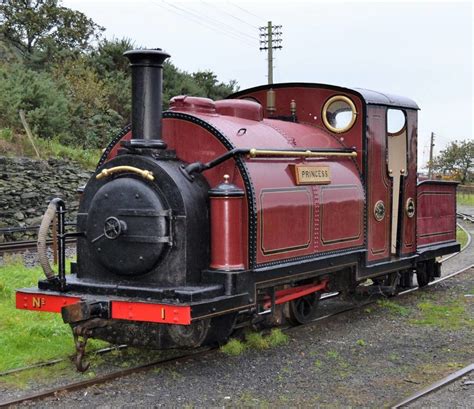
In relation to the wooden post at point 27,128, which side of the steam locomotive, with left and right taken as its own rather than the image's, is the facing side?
right

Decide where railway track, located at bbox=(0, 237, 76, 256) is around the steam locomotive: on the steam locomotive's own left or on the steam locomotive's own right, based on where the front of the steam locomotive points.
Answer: on the steam locomotive's own right

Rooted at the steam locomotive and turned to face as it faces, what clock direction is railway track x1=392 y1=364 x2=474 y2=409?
The railway track is roughly at 10 o'clock from the steam locomotive.

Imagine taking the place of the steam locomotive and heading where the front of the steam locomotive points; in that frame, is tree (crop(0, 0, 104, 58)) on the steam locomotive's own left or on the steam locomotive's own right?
on the steam locomotive's own right

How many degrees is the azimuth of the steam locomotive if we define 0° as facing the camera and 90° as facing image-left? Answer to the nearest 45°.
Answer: approximately 45°

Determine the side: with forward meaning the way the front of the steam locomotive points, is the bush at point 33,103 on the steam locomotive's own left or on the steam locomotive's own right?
on the steam locomotive's own right
